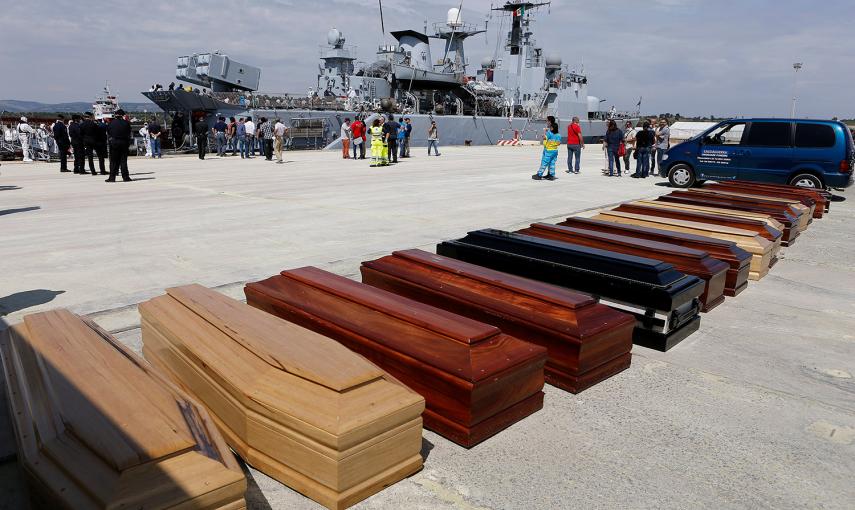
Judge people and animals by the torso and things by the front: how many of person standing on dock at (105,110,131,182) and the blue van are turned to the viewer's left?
1

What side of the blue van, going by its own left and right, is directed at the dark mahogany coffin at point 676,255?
left

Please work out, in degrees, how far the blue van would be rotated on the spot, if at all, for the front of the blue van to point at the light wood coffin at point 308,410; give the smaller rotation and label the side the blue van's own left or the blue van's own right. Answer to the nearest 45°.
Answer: approximately 90° to the blue van's own left

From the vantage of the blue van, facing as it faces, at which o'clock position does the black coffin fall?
The black coffin is roughly at 9 o'clock from the blue van.

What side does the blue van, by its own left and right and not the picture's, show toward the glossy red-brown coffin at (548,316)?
left

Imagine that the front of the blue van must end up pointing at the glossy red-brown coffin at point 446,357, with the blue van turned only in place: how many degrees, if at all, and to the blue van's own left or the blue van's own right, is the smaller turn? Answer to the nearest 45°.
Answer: approximately 90° to the blue van's own left

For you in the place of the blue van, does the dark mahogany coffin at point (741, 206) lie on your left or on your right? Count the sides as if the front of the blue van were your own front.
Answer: on your left

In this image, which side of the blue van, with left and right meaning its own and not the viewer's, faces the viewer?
left
